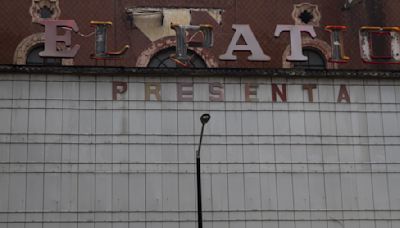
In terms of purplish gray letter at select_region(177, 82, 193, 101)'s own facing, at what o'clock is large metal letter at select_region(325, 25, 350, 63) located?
The large metal letter is roughly at 9 o'clock from the purplish gray letter.

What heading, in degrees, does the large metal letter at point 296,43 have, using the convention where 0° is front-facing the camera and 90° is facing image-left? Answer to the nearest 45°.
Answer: approximately 0°

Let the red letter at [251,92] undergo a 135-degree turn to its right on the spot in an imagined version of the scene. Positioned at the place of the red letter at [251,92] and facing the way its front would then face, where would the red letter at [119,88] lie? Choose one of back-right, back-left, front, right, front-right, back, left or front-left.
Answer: front-left

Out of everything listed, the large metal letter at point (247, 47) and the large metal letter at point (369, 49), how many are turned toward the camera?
2

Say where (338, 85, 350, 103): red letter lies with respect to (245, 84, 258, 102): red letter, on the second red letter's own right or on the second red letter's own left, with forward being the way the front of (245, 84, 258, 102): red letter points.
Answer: on the second red letter's own left

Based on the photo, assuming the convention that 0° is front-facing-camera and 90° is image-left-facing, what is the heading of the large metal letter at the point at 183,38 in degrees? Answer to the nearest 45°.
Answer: approximately 0°
